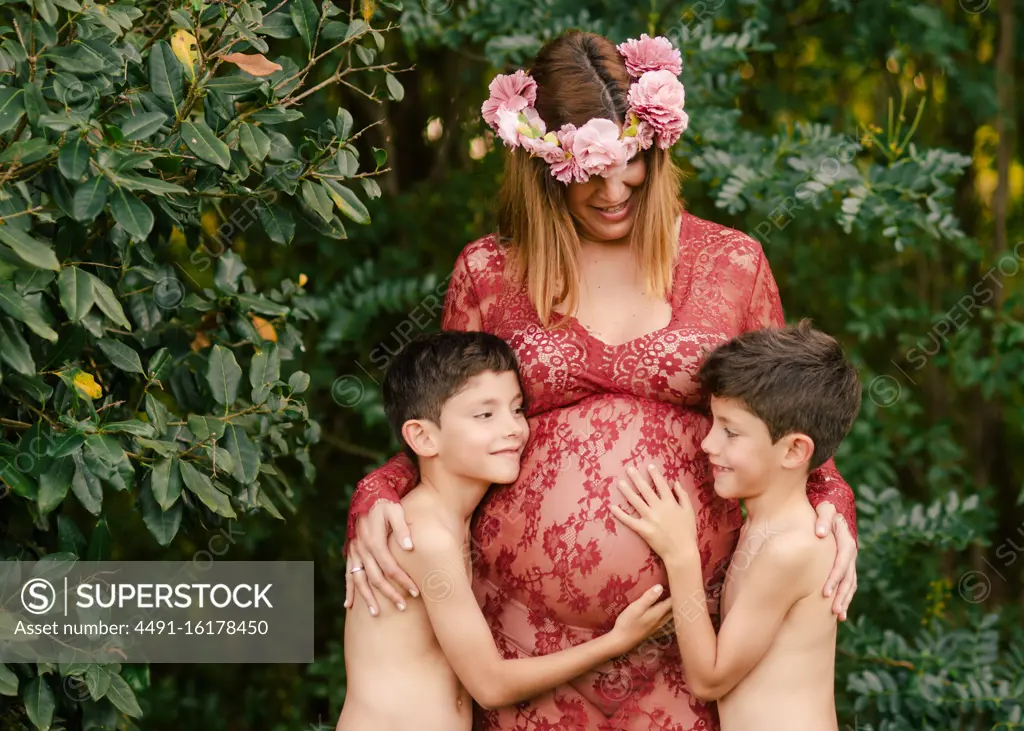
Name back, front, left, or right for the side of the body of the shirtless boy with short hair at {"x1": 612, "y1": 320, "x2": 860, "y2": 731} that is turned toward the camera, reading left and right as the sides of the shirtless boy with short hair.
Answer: left

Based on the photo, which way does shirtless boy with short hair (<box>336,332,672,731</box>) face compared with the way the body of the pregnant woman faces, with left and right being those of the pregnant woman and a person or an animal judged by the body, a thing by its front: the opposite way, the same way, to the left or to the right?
to the left

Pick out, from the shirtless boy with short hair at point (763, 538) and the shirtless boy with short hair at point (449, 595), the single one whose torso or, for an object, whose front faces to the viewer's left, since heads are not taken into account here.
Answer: the shirtless boy with short hair at point (763, 538)

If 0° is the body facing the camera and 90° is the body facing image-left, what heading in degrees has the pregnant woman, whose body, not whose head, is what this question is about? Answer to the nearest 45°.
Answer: approximately 0°

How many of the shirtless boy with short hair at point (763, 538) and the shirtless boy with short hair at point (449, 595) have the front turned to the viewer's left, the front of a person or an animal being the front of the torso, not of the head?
1

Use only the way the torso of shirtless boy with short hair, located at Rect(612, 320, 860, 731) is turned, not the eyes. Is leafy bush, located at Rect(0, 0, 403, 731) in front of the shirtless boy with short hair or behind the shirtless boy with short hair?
in front

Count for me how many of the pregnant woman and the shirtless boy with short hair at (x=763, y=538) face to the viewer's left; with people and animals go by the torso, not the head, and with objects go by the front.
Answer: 1

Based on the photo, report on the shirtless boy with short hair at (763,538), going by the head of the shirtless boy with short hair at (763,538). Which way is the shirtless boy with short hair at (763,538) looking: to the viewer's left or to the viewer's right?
to the viewer's left

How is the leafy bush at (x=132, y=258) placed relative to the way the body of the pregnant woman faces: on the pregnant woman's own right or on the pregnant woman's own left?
on the pregnant woman's own right

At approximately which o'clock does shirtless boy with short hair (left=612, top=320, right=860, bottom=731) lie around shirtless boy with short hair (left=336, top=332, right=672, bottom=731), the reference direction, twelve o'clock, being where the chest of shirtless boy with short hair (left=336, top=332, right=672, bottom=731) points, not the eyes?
shirtless boy with short hair (left=612, top=320, right=860, bottom=731) is roughly at 12 o'clock from shirtless boy with short hair (left=336, top=332, right=672, bottom=731).

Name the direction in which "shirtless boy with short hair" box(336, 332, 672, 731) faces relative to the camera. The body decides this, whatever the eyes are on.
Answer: to the viewer's right

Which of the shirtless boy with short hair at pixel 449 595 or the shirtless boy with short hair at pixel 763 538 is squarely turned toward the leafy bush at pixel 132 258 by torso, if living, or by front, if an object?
the shirtless boy with short hair at pixel 763 538

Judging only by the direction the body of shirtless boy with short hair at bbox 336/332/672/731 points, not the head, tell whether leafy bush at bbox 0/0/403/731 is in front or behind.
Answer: behind
